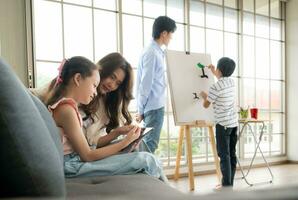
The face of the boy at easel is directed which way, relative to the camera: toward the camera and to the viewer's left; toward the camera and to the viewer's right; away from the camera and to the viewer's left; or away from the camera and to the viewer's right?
away from the camera and to the viewer's left

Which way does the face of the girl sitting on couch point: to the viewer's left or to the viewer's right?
to the viewer's right

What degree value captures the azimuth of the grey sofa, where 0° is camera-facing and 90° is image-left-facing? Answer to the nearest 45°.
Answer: approximately 270°

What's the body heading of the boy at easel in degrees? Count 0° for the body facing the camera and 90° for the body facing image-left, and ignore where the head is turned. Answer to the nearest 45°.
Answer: approximately 135°

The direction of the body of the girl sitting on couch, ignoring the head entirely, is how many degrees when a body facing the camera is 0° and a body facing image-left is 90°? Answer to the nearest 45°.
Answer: approximately 270°

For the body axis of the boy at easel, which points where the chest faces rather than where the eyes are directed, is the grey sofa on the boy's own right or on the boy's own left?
on the boy's own left

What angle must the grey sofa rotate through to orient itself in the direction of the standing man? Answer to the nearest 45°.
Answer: approximately 90° to its left

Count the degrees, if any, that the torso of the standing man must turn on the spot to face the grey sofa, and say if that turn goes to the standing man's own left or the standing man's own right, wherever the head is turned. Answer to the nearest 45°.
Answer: approximately 90° to the standing man's own right
